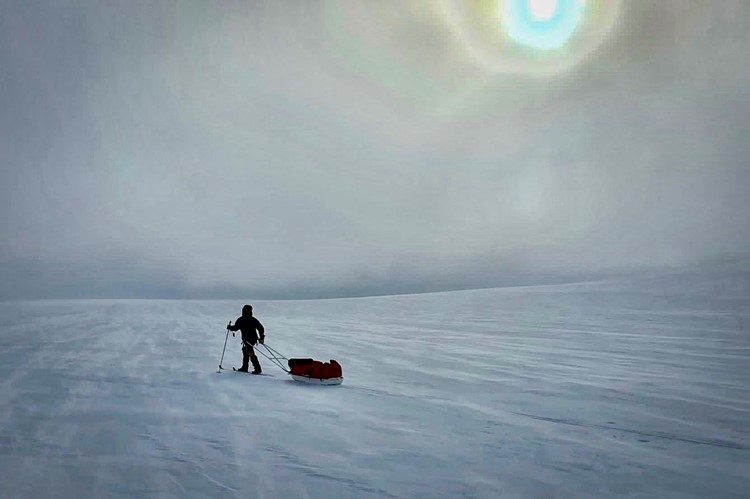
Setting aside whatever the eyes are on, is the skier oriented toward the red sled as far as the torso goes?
no

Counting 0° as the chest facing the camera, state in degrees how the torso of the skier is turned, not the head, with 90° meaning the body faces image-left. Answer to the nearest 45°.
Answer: approximately 135°
